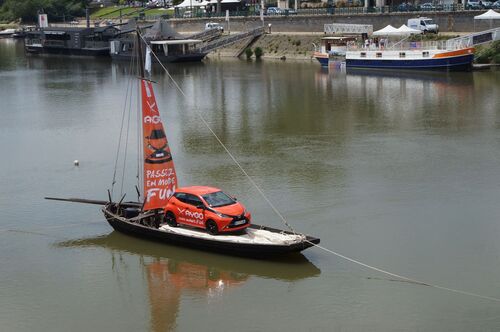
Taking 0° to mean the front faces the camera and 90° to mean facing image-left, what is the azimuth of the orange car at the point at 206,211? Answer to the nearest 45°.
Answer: approximately 315°

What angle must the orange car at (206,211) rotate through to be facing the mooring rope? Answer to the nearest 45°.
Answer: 0° — it already faces it
